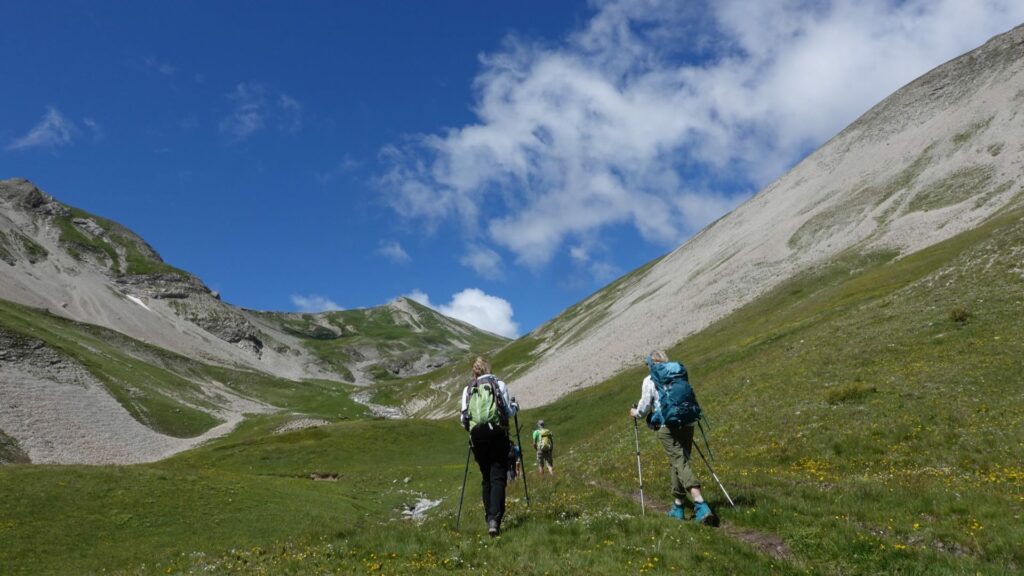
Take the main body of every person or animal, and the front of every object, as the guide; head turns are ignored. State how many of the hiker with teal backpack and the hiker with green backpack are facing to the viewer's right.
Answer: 0

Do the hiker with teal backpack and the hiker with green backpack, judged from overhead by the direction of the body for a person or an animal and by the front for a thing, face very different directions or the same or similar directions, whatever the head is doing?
same or similar directions

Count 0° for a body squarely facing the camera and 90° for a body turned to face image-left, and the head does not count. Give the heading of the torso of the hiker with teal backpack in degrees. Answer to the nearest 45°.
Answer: approximately 135°

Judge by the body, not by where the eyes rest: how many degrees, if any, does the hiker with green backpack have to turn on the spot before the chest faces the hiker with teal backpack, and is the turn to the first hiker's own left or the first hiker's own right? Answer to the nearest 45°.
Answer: approximately 90° to the first hiker's own right

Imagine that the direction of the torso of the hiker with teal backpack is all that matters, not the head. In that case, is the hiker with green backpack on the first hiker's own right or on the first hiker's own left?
on the first hiker's own left

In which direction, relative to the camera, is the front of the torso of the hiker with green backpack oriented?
away from the camera
